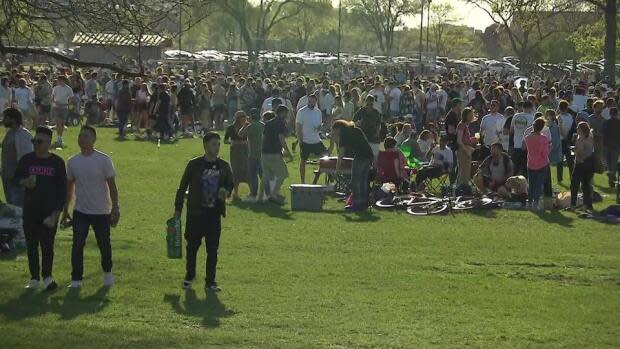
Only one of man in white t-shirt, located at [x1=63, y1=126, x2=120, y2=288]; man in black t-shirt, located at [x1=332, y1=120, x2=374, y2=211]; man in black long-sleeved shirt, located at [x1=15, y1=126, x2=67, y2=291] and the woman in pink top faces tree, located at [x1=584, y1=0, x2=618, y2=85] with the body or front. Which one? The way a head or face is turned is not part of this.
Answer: the woman in pink top

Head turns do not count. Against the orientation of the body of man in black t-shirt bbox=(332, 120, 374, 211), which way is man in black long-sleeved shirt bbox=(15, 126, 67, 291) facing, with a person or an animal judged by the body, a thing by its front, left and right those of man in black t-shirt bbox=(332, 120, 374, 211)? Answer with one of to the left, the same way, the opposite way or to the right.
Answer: to the left

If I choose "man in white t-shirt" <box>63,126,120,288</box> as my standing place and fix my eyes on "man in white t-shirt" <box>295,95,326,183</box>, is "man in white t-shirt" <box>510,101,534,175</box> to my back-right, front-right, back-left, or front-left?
front-right

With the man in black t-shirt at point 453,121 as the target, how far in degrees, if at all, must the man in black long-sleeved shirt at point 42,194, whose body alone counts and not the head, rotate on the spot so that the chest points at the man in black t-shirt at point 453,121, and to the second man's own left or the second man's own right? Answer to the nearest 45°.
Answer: approximately 135° to the second man's own left

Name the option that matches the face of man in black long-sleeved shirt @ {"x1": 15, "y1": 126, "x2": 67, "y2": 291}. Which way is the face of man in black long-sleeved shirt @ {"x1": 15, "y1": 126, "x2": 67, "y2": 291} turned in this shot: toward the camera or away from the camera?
toward the camera

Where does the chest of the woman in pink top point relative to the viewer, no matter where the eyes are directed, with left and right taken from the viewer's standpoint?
facing away from the viewer

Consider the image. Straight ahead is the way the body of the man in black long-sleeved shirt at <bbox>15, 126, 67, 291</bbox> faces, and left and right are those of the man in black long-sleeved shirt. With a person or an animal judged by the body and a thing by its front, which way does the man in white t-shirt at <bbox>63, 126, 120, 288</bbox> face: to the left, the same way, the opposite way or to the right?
the same way

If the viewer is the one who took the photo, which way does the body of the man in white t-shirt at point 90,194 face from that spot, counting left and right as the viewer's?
facing the viewer

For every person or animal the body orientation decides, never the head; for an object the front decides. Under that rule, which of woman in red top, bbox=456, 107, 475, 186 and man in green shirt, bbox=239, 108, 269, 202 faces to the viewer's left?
the man in green shirt

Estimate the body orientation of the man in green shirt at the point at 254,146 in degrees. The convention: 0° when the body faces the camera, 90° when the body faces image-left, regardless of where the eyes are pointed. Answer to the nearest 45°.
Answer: approximately 90°

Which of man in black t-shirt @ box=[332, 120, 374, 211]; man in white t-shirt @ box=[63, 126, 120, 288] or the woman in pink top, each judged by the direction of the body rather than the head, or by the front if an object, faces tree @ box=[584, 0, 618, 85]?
the woman in pink top

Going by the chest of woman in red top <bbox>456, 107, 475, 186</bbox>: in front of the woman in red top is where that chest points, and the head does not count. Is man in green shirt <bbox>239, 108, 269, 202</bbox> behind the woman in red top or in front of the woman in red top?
behind

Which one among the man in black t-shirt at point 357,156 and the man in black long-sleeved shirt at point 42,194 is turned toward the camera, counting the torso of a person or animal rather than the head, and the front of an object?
the man in black long-sleeved shirt at point 42,194
